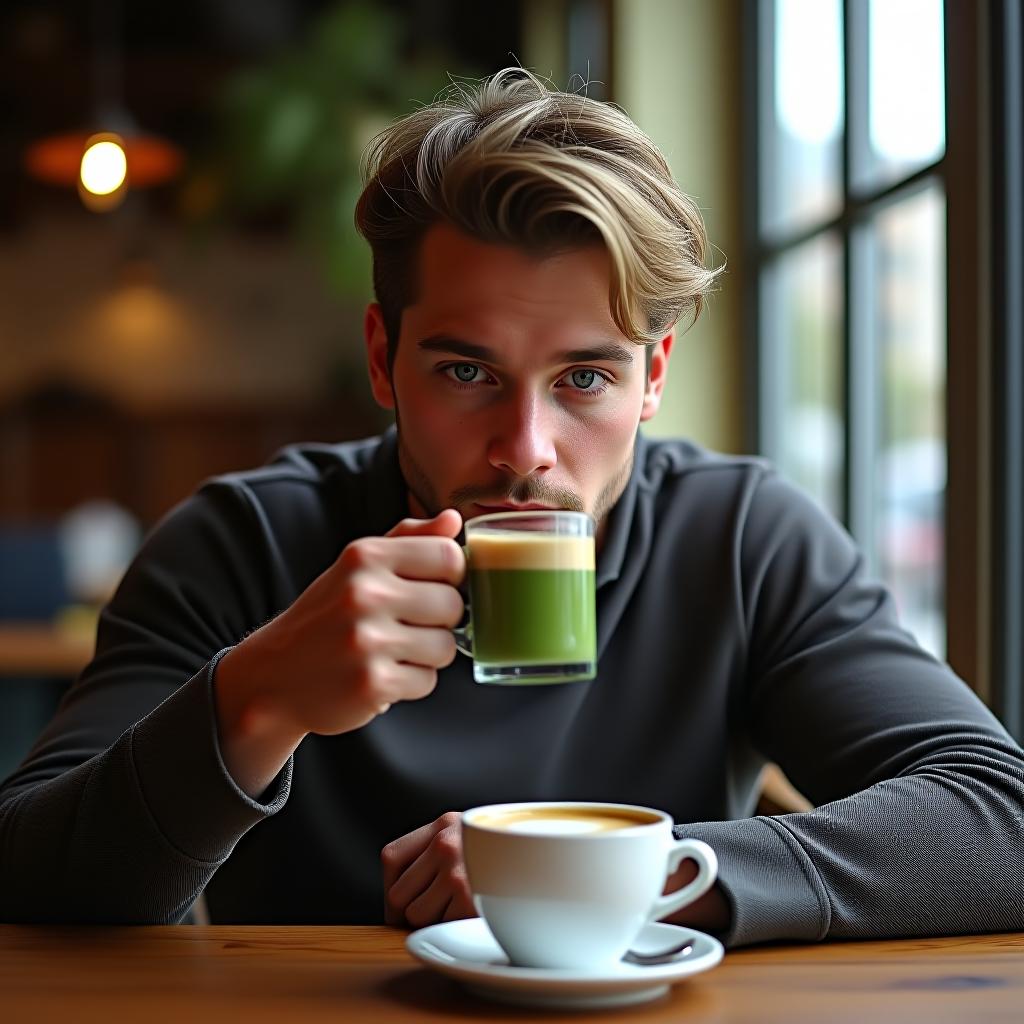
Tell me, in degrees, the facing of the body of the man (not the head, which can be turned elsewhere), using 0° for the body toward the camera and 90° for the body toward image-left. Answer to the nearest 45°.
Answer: approximately 0°

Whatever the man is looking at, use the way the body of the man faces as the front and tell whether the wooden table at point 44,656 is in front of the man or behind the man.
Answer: behind

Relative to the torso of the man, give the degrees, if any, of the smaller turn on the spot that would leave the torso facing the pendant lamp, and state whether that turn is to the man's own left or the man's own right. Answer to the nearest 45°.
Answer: approximately 180°
